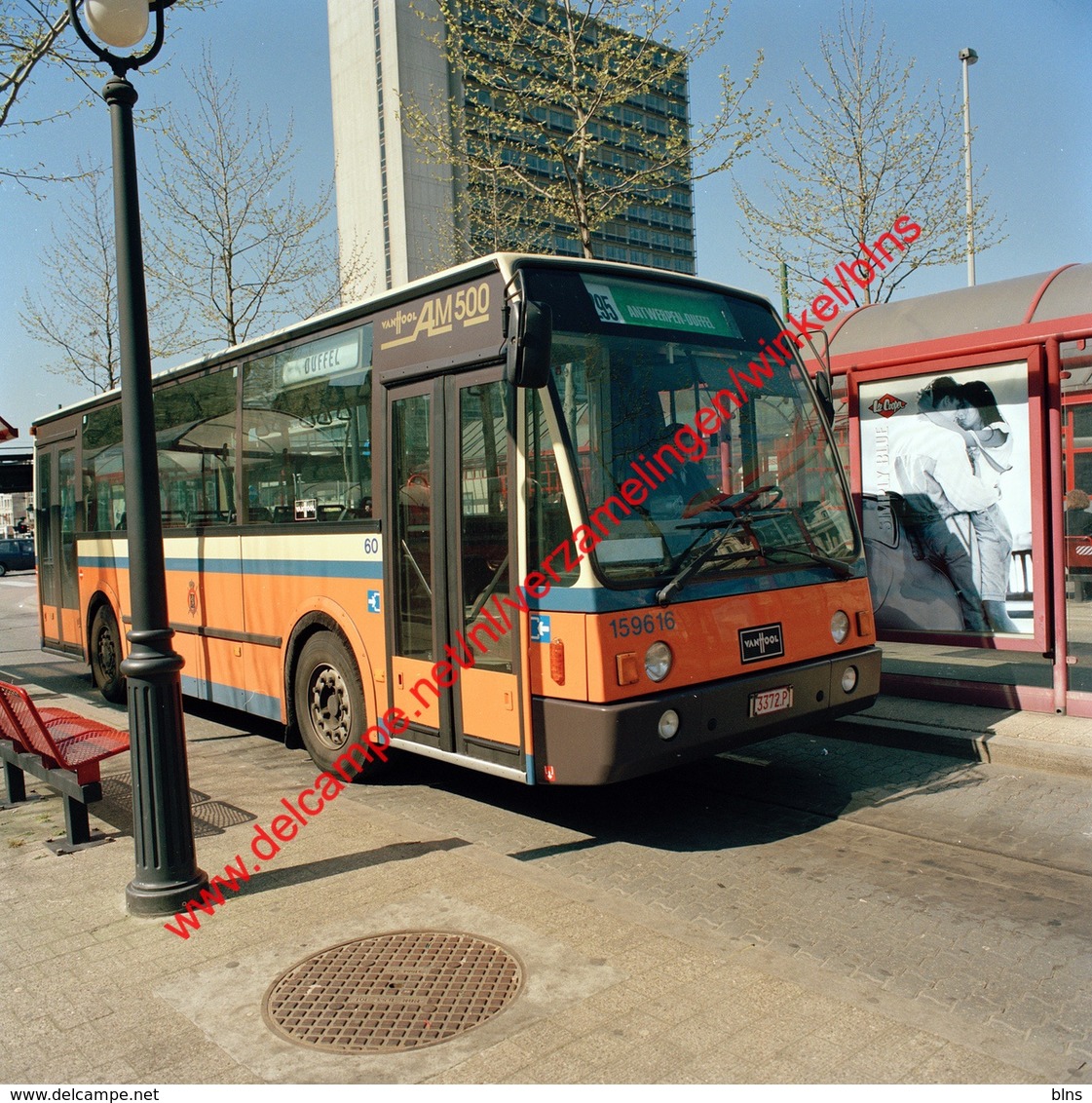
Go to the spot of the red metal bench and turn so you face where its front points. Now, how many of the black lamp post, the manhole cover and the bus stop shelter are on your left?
0

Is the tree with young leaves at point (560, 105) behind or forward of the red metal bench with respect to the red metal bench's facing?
forward

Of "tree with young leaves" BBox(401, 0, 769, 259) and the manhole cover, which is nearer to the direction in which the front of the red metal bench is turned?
the tree with young leaves

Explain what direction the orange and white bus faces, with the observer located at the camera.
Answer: facing the viewer and to the right of the viewer

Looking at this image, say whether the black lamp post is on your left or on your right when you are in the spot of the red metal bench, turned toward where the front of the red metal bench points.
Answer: on your right

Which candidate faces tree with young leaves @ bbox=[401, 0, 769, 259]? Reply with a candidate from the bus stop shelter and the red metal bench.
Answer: the red metal bench

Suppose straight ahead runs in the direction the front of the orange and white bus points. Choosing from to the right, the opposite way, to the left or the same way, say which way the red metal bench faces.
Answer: to the left

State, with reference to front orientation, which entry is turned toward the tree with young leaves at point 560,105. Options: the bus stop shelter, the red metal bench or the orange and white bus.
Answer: the red metal bench

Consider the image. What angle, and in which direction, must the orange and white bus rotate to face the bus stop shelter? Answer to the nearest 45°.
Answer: approximately 90° to its left

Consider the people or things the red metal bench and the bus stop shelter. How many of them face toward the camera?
0

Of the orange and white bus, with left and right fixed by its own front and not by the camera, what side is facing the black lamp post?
right

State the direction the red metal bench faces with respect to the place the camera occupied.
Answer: facing away from the viewer and to the right of the viewer
